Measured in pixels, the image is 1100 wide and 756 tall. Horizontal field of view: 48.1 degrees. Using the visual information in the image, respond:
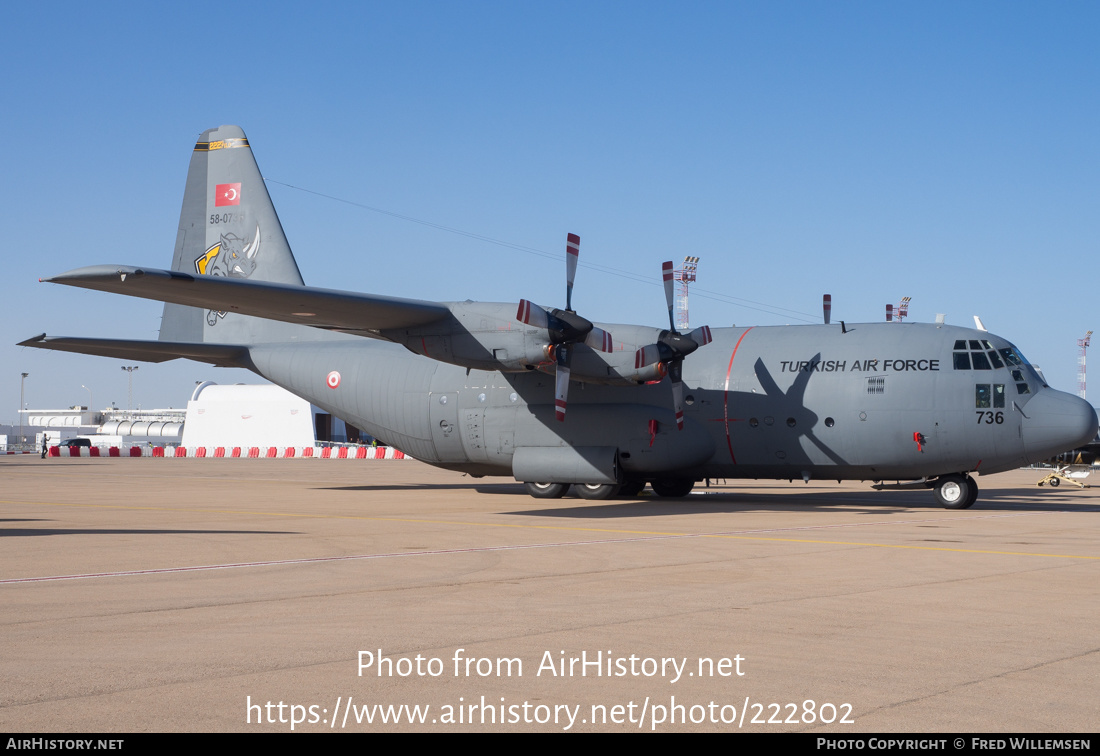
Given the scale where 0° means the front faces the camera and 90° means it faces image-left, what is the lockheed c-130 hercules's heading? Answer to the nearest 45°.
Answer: approximately 315°
